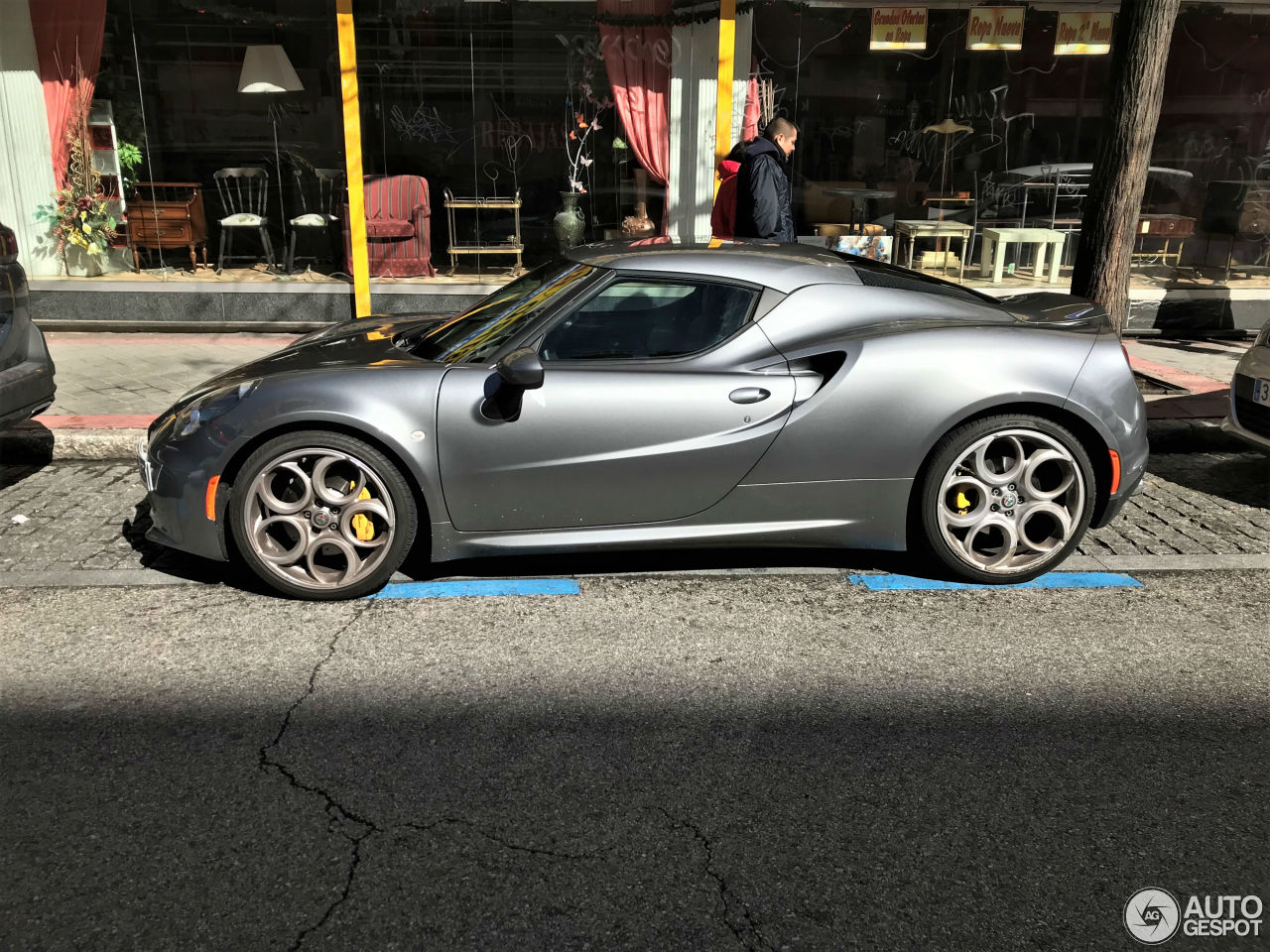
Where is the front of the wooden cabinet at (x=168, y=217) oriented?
toward the camera

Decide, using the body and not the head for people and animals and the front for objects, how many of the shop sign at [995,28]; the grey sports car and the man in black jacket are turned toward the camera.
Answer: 1

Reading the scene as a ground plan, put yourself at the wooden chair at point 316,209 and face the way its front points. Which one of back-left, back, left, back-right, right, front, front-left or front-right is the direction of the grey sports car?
front-left

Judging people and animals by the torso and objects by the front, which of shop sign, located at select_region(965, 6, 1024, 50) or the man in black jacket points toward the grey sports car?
the shop sign

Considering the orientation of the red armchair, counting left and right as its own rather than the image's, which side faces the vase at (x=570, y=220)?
left

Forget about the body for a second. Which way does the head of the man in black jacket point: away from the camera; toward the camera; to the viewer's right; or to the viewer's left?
to the viewer's right

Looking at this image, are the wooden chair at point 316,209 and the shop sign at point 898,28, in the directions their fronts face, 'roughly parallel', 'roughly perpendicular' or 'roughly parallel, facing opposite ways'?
roughly parallel

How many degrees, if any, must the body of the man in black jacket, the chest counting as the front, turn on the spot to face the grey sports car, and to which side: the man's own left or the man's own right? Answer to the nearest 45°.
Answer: approximately 90° to the man's own right

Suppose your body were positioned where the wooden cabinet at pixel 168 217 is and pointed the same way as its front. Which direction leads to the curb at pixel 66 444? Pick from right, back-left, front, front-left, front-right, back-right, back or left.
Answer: front

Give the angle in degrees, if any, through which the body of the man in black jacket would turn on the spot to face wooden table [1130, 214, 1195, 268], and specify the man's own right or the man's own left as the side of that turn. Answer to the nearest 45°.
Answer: approximately 45° to the man's own left

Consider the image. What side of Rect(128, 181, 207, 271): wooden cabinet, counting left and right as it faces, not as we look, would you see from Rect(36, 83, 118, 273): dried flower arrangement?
right

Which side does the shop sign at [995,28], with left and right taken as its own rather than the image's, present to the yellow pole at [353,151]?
right

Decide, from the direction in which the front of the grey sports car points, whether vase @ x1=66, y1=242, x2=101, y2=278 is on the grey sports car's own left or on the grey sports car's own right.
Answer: on the grey sports car's own right

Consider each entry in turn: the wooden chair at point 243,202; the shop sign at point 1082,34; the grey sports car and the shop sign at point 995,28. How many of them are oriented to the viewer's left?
1

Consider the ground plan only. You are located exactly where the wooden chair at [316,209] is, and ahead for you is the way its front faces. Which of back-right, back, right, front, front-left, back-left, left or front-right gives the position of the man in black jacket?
left

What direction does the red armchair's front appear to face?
toward the camera

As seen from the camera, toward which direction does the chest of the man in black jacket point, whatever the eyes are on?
to the viewer's right
